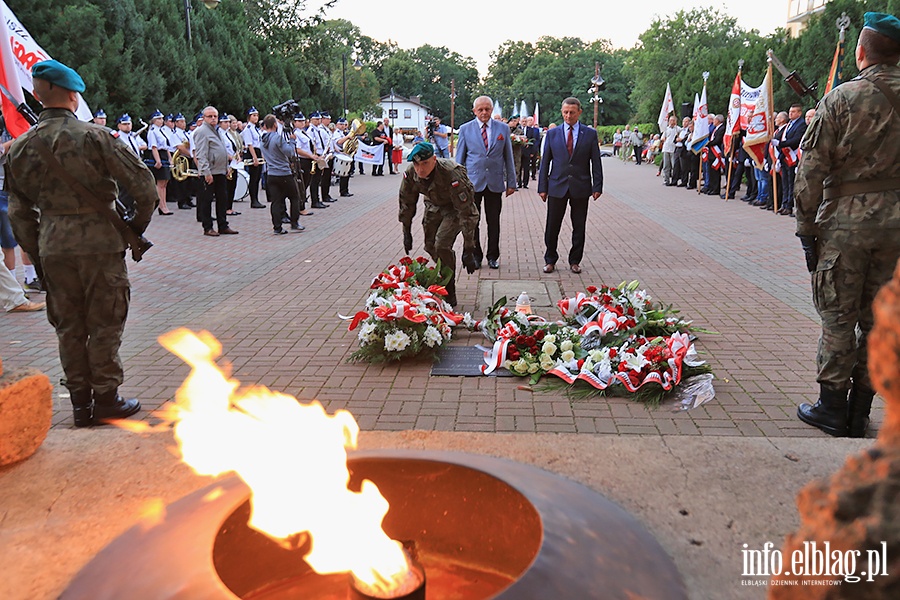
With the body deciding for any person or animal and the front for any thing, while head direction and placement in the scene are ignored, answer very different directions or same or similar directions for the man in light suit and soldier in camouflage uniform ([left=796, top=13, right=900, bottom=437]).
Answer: very different directions

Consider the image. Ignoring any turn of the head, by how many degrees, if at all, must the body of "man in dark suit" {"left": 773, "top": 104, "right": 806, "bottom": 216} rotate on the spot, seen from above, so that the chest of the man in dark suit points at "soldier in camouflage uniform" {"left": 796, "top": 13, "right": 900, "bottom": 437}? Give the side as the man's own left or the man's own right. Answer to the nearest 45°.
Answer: approximately 45° to the man's own left

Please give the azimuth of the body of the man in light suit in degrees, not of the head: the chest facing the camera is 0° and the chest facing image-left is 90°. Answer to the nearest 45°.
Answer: approximately 0°

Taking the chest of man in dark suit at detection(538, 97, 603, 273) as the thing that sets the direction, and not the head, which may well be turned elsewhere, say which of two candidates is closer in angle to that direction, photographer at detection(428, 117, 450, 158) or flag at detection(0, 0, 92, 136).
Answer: the flag

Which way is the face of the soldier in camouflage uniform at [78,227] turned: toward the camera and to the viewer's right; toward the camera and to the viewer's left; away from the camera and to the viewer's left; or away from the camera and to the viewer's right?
away from the camera and to the viewer's right

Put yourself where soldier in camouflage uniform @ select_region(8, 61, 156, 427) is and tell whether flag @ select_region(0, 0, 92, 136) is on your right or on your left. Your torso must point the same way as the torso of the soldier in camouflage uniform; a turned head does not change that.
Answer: on your left

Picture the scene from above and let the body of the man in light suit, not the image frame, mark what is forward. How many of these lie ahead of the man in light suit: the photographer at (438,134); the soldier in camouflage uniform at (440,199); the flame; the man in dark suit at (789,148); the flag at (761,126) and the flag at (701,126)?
2

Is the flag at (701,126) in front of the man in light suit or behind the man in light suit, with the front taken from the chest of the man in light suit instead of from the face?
behind

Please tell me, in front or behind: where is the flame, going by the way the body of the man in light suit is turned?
in front

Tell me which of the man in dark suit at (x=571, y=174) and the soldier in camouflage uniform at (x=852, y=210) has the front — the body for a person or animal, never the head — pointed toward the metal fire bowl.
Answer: the man in dark suit

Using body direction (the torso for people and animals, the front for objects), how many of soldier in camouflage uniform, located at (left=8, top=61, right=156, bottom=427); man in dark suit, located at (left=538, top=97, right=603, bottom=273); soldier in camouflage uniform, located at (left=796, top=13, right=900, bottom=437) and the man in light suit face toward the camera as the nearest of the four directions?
2

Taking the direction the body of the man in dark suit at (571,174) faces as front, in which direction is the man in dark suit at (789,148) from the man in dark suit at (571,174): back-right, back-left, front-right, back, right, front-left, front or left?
back-left
